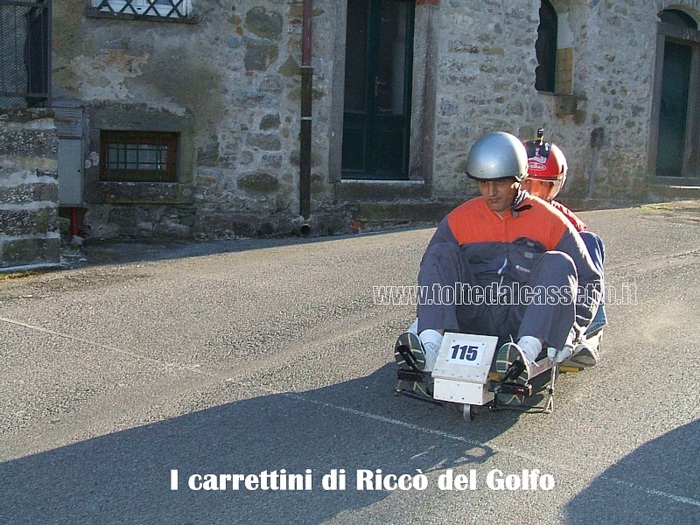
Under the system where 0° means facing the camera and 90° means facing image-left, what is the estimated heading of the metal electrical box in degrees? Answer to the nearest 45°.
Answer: approximately 0°

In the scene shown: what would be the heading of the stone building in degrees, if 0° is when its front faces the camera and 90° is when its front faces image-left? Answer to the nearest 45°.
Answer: approximately 0°
